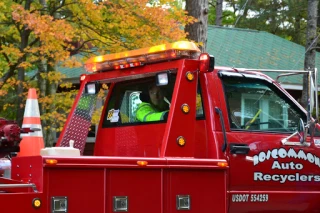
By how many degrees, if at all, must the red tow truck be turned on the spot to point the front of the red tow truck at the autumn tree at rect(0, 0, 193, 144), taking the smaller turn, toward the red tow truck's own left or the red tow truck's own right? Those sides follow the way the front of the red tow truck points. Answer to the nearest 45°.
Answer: approximately 45° to the red tow truck's own left

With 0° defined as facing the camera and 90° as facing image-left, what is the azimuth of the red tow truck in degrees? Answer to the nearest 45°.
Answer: approximately 225°
